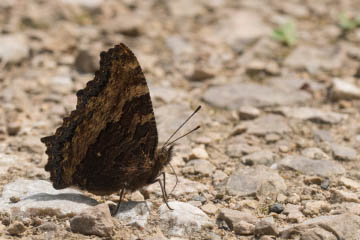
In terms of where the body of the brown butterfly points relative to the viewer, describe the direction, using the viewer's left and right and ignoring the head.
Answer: facing to the right of the viewer

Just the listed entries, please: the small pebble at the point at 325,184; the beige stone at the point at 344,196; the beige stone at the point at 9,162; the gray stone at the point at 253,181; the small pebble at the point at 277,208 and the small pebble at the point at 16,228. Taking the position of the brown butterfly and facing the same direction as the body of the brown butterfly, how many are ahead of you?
4

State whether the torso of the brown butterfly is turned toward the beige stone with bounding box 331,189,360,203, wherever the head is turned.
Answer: yes

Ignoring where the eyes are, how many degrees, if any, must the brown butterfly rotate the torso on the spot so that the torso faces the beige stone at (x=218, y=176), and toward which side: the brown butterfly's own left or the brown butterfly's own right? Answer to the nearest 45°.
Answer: approximately 45° to the brown butterfly's own left

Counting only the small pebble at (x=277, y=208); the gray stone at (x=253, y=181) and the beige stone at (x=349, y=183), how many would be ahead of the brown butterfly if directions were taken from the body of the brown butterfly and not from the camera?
3

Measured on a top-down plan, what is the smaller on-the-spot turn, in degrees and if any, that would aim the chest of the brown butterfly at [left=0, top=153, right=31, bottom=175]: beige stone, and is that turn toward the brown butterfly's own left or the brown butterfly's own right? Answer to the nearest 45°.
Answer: approximately 135° to the brown butterfly's own left

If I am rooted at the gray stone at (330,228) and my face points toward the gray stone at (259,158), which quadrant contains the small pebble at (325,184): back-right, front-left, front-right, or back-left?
front-right

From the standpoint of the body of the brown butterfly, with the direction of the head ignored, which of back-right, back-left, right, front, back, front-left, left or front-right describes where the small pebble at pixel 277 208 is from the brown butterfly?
front

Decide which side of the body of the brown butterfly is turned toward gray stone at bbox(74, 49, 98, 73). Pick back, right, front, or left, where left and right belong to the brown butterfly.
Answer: left

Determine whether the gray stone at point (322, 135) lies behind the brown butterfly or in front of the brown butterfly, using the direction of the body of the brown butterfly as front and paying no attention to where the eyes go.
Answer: in front

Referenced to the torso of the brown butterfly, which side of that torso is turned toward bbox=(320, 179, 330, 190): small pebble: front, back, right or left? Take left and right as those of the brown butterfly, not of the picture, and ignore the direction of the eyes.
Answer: front

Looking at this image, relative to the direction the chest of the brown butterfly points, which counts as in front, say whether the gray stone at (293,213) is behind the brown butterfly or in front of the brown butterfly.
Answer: in front

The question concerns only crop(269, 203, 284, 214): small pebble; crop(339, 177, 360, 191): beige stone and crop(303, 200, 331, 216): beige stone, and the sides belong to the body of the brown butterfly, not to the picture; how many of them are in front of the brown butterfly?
3

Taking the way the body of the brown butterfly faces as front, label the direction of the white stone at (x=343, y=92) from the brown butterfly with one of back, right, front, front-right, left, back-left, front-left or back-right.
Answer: front-left

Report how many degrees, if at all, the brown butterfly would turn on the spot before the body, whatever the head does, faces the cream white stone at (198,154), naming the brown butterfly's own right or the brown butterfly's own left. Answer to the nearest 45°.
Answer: approximately 45° to the brown butterfly's own left

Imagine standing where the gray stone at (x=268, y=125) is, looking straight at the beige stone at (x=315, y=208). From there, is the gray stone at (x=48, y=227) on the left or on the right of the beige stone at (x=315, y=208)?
right

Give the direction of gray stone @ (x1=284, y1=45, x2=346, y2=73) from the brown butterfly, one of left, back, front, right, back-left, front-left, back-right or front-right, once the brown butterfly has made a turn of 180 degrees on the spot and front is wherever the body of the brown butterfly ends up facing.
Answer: back-right
